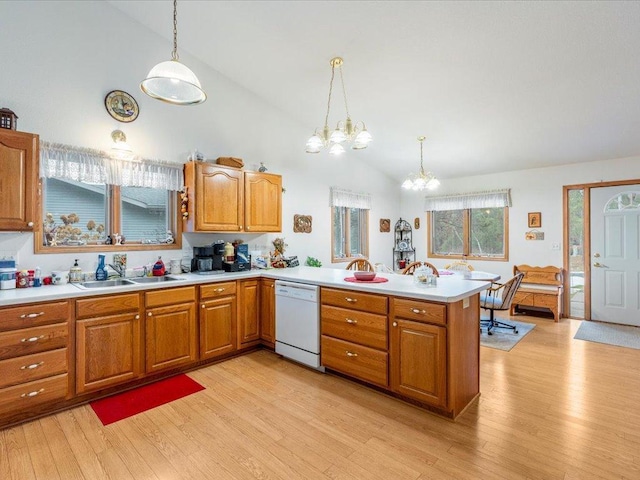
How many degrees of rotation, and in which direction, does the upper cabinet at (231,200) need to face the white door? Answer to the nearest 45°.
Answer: approximately 45° to its left

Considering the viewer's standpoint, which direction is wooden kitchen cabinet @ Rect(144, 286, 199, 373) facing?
facing the viewer and to the right of the viewer

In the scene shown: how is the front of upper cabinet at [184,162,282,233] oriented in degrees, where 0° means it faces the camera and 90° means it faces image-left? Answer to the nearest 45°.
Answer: approximately 315°

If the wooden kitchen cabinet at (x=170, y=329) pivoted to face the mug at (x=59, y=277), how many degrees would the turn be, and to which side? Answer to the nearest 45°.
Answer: approximately 135° to its right

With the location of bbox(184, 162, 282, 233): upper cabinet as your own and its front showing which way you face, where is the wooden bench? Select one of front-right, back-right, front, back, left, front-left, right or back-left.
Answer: front-left

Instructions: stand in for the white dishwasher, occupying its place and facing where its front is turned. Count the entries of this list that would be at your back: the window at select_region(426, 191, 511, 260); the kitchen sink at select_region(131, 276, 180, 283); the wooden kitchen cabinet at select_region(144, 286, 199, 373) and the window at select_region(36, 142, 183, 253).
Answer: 1
